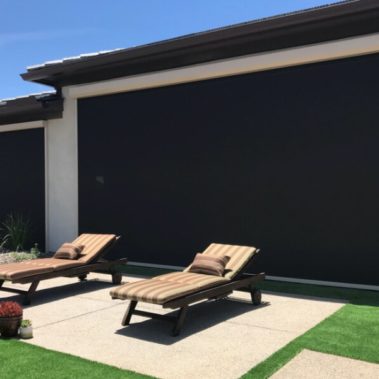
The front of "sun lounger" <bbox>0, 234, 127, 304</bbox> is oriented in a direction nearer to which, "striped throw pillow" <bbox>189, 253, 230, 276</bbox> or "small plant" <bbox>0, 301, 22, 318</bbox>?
the small plant

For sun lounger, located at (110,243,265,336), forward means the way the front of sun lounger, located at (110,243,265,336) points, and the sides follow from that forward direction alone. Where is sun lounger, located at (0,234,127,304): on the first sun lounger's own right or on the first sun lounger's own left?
on the first sun lounger's own right

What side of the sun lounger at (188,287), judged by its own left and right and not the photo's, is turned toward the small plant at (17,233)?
right

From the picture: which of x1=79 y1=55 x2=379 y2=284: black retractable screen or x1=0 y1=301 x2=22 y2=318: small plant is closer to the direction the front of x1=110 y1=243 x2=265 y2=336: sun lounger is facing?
the small plant

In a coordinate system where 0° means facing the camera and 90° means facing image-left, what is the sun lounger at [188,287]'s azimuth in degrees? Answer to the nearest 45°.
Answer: approximately 45°

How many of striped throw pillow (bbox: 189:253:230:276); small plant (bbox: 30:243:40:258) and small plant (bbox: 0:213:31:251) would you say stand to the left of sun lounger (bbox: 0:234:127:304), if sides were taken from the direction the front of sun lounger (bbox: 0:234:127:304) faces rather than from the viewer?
1

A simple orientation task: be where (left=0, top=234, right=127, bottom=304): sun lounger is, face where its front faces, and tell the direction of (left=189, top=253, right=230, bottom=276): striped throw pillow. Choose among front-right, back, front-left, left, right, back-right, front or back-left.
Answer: left

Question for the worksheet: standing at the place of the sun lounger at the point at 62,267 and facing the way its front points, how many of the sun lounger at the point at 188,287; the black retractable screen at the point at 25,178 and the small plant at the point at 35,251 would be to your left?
1

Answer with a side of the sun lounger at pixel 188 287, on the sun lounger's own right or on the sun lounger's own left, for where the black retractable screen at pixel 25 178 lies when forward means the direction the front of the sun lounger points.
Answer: on the sun lounger's own right

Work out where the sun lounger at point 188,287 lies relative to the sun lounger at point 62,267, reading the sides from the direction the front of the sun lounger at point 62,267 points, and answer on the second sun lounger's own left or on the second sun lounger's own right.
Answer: on the second sun lounger's own left
